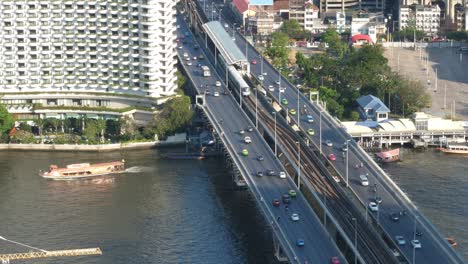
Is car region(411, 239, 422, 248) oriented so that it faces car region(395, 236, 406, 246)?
no

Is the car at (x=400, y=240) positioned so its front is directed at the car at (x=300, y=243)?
no

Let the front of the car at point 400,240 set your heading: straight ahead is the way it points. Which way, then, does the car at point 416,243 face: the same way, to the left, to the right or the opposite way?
the same way

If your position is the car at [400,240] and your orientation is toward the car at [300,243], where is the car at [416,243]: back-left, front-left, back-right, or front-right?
back-left

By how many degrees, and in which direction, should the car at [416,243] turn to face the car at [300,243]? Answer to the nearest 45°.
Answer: approximately 135° to its right

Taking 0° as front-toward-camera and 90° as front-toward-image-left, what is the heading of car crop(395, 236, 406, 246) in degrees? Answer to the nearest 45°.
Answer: approximately 315°

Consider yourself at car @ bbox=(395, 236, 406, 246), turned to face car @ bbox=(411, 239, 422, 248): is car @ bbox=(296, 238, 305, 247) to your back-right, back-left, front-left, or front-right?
back-right

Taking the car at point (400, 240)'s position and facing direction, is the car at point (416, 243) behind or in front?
in front

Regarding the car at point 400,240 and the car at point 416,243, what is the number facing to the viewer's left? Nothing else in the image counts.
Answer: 0
